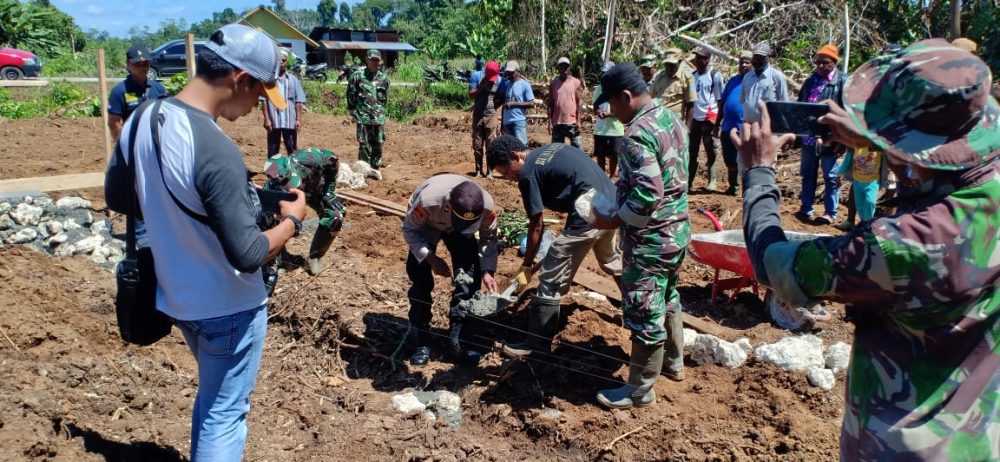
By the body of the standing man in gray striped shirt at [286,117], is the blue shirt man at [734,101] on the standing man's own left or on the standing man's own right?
on the standing man's own left

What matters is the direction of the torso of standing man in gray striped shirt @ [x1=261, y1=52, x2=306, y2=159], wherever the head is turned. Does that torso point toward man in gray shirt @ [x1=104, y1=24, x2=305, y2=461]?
yes

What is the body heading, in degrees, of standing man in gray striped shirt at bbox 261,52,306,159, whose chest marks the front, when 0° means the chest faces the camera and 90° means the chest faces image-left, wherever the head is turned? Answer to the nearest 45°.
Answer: approximately 0°

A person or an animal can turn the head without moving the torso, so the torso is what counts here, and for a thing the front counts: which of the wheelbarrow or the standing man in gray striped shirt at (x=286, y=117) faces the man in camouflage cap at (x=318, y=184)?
the standing man in gray striped shirt

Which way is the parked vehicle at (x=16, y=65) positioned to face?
to the viewer's right

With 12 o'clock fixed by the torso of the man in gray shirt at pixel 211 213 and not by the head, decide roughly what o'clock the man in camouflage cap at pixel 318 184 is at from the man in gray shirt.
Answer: The man in camouflage cap is roughly at 11 o'clock from the man in gray shirt.

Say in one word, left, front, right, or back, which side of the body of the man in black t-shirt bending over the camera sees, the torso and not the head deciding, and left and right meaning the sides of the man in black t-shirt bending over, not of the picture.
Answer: left

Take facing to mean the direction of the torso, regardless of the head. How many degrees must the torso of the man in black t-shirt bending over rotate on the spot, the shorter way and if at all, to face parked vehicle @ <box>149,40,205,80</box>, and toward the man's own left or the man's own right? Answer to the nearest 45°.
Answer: approximately 45° to the man's own right

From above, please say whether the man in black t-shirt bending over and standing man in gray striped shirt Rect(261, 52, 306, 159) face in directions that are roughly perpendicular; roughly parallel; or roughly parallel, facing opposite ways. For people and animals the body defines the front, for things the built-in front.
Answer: roughly perpendicular

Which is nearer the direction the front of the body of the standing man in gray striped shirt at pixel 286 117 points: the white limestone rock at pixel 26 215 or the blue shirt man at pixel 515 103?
the white limestone rock

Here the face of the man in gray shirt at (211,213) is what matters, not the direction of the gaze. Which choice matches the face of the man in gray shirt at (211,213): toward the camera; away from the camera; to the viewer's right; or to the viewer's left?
to the viewer's right
